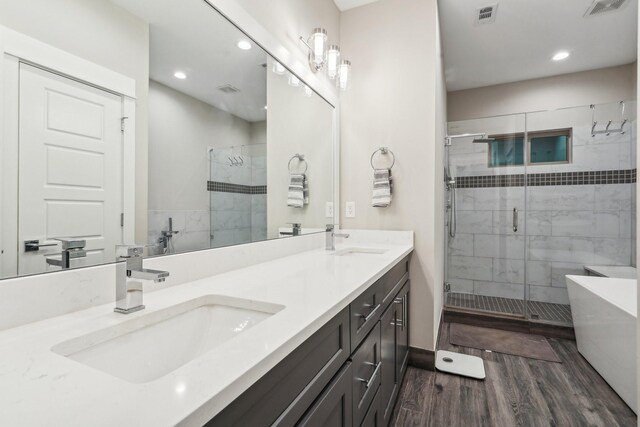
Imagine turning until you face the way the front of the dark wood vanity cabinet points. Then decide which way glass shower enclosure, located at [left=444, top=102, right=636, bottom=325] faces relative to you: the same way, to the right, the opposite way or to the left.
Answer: to the right

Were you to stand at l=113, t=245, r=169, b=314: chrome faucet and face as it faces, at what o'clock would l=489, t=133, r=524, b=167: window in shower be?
The window in shower is roughly at 10 o'clock from the chrome faucet.

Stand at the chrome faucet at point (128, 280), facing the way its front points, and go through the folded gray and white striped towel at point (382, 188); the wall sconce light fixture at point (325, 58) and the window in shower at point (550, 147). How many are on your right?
0

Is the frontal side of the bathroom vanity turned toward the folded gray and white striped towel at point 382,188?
no

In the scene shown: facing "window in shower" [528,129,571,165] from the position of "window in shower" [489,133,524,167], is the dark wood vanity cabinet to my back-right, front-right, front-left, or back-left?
back-right

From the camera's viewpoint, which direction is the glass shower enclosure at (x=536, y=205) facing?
toward the camera

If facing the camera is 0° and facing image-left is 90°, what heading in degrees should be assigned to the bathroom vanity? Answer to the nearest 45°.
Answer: approximately 315°

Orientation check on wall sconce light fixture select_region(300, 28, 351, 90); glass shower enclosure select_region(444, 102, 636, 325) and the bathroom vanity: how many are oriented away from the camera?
0

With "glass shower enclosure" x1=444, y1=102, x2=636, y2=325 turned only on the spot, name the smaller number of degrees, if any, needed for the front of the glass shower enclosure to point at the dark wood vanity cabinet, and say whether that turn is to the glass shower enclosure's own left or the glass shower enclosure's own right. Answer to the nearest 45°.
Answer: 0° — it already faces it

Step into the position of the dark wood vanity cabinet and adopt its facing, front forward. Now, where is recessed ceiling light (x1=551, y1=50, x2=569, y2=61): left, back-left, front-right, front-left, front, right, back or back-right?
left

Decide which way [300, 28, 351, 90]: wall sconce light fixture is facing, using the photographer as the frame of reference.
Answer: facing the viewer and to the right of the viewer

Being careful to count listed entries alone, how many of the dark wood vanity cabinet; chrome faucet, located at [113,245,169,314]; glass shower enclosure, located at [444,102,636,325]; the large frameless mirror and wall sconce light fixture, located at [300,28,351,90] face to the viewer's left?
0

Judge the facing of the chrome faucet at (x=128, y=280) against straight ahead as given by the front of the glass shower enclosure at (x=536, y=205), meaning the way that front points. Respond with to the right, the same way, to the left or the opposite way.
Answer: to the left

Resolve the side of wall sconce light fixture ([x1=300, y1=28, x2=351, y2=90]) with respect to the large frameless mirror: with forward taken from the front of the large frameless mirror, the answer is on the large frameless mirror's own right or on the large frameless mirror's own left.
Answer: on the large frameless mirror's own left
